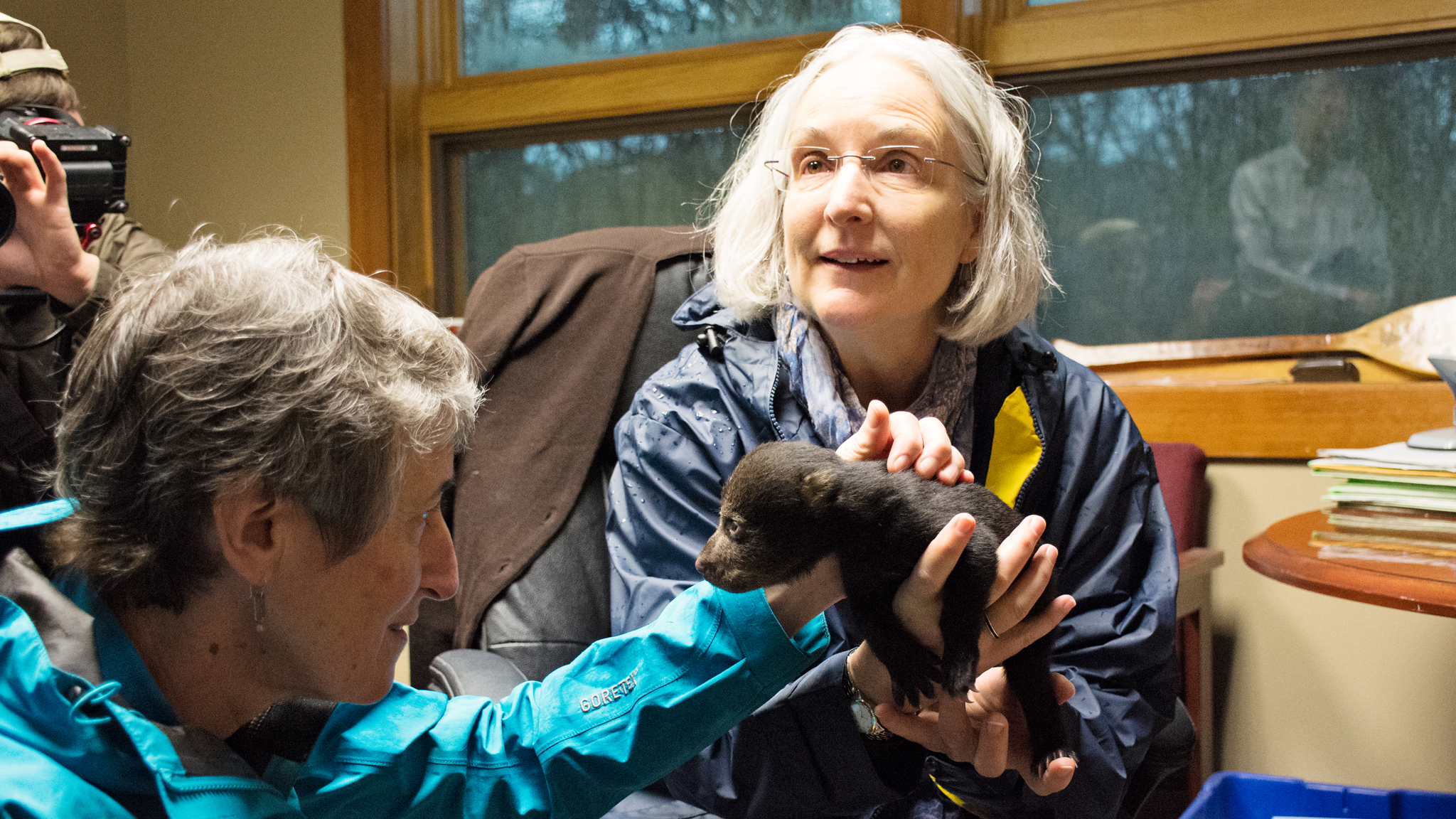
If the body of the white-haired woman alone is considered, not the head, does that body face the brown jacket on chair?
no

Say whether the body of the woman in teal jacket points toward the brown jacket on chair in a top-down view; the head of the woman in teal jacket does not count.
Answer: no

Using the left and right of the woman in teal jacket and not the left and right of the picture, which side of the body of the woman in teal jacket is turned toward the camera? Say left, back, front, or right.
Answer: right

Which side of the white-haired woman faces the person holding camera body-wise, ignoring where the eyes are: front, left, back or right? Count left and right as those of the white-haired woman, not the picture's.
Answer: right

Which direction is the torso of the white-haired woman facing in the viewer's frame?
toward the camera

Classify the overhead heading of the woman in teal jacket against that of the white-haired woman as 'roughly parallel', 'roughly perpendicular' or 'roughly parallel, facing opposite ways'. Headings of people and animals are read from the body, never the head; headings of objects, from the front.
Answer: roughly perpendicular

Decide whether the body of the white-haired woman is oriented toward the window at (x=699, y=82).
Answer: no

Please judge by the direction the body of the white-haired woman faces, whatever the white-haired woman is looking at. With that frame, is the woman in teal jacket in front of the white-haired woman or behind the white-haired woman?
in front

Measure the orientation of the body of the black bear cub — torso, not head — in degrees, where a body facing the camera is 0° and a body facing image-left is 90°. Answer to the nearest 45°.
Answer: approximately 90°

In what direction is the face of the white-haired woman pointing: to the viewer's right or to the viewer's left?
to the viewer's left
